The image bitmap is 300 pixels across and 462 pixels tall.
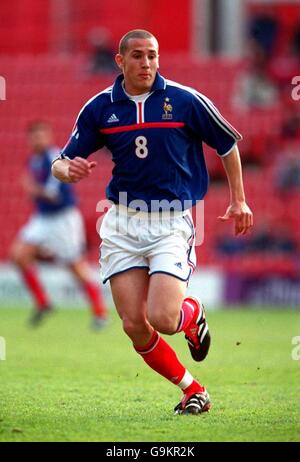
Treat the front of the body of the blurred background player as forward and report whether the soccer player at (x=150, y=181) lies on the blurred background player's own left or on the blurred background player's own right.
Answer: on the blurred background player's own left

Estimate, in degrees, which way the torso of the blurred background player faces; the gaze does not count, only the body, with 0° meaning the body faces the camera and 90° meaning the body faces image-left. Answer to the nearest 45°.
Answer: approximately 45°

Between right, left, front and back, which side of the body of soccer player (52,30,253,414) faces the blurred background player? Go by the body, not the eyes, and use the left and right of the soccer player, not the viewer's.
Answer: back

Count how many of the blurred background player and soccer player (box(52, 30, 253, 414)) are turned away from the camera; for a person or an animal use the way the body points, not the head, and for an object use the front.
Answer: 0
